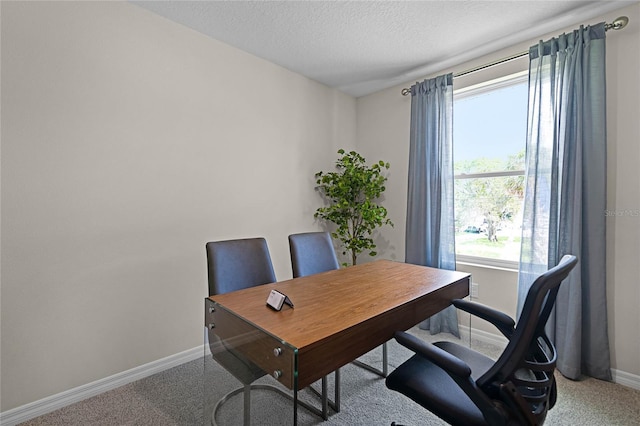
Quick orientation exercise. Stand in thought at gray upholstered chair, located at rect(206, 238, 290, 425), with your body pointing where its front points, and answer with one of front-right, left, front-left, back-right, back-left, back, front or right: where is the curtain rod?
front-left

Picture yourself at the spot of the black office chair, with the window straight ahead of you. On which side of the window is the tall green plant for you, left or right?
left

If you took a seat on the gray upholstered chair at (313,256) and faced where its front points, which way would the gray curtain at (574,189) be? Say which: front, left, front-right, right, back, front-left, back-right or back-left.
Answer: front-left

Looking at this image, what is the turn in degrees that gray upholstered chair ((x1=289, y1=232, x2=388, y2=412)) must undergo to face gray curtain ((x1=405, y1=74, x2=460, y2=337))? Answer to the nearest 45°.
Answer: approximately 90° to its left

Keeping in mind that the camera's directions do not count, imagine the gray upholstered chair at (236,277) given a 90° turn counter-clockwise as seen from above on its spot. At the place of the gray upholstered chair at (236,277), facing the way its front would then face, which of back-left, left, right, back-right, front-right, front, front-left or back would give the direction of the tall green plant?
front

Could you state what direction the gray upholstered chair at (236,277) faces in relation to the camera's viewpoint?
facing the viewer and to the right of the viewer

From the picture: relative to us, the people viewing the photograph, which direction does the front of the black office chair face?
facing away from the viewer and to the left of the viewer

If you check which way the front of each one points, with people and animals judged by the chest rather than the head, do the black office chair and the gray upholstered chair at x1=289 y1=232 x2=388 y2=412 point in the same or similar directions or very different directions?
very different directions

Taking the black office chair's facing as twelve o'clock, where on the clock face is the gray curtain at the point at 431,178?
The gray curtain is roughly at 1 o'clock from the black office chair.

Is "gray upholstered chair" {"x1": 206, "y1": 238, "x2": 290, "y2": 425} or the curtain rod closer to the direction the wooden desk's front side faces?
the curtain rod

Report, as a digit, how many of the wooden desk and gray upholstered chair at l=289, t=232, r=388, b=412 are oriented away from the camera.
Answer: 0

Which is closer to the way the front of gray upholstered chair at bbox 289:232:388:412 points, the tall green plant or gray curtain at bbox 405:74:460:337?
the gray curtain

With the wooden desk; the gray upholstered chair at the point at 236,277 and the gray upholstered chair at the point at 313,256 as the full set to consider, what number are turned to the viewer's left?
0
